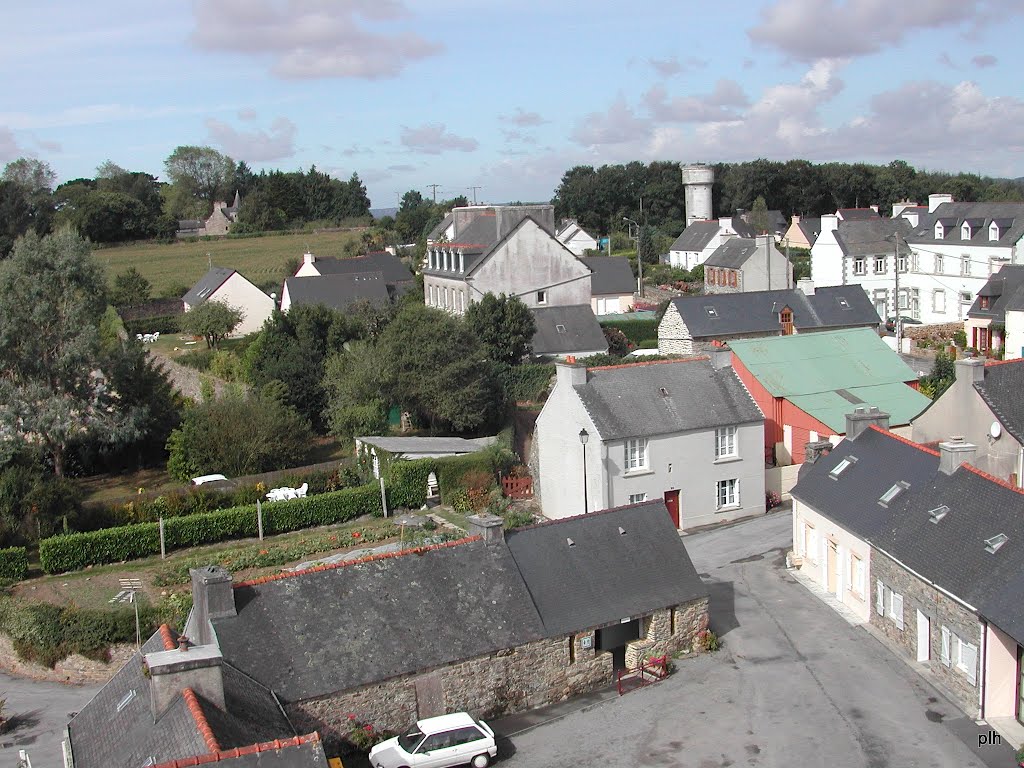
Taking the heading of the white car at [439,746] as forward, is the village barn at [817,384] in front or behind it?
behind

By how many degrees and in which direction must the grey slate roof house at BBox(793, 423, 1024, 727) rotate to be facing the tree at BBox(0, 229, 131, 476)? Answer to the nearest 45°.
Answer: approximately 45° to its right

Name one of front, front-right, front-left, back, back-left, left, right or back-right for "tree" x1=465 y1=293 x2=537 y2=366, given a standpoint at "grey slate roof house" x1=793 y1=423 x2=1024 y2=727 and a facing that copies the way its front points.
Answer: right

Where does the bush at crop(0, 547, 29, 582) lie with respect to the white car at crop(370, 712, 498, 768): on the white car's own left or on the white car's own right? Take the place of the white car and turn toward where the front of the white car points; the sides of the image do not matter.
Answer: on the white car's own right

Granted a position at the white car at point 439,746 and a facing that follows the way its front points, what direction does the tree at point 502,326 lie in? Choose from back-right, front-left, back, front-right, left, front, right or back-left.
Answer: back-right

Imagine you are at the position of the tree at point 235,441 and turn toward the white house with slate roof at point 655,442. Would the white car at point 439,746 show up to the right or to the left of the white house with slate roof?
right

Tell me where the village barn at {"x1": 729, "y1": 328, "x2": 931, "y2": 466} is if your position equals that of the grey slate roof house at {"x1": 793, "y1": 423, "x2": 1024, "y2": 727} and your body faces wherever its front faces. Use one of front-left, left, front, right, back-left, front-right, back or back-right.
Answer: back-right

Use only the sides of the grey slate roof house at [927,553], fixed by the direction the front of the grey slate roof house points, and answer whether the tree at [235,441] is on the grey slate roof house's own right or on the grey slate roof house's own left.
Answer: on the grey slate roof house's own right

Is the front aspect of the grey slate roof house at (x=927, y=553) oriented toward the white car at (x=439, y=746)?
yes
